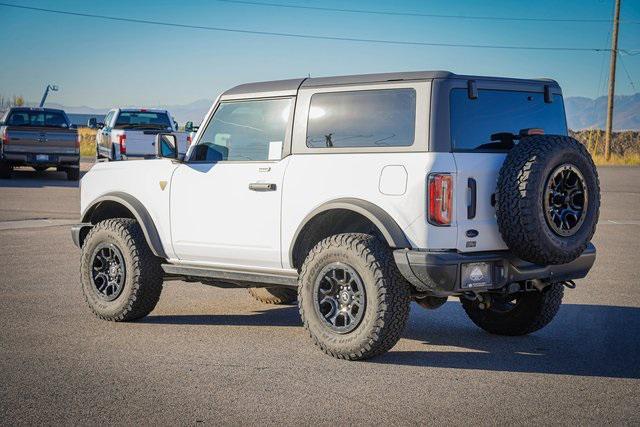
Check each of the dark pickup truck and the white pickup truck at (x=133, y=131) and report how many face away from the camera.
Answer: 2

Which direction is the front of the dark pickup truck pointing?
away from the camera

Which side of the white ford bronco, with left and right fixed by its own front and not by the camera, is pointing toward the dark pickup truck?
front

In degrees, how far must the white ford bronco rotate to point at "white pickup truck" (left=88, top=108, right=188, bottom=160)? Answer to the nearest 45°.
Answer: approximately 45° to its right

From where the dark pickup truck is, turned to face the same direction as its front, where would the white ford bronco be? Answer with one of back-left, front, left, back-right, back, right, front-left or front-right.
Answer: back

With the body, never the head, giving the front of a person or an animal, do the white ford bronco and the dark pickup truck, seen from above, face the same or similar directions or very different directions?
same or similar directions

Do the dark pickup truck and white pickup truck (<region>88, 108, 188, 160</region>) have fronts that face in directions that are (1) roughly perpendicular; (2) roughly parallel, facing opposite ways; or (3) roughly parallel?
roughly parallel

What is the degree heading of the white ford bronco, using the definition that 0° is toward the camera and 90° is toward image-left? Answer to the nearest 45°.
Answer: approximately 135°

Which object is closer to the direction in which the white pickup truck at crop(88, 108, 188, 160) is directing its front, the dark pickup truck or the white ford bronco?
the dark pickup truck

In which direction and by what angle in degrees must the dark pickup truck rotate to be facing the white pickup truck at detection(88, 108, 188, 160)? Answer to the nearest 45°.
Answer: approximately 90° to its right

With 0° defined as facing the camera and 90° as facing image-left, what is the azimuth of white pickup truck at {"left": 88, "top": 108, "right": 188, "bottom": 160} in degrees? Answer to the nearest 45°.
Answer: approximately 180°

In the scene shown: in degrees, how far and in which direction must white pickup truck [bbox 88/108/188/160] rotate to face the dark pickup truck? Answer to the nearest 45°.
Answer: approximately 90° to its left

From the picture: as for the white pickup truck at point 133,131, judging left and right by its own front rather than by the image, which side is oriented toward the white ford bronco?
back
